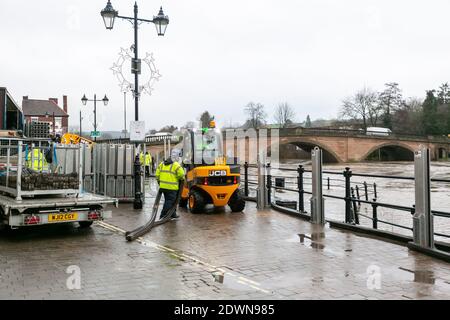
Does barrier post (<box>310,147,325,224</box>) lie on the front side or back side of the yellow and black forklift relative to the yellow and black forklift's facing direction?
on the back side

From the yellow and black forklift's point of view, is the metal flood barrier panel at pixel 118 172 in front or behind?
in front

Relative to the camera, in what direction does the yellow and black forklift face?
facing away from the viewer and to the left of the viewer

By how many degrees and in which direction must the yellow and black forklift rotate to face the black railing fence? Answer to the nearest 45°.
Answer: approximately 135° to its right

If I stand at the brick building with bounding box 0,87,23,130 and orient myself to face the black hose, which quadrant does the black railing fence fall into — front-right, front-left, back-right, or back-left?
front-left

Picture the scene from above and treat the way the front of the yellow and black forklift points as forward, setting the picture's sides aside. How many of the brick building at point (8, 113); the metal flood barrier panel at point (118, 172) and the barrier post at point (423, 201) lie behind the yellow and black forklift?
1

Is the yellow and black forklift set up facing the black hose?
no

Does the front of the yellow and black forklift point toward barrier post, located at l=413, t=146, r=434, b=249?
no

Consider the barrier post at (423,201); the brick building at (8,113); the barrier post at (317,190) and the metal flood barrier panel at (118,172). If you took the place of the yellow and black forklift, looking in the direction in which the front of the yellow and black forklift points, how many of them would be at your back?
2

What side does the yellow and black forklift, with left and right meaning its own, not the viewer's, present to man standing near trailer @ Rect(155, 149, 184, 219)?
left

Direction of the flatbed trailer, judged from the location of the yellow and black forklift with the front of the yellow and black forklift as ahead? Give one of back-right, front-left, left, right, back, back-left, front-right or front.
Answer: left
